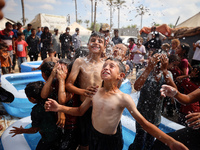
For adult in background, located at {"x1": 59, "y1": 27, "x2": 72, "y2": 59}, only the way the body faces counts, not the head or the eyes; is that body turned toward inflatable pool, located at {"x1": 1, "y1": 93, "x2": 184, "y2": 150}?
yes

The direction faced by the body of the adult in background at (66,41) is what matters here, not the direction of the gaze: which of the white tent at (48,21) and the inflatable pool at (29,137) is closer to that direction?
the inflatable pool

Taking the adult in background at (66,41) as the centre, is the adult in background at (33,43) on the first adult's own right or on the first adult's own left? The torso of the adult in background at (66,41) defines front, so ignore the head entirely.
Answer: on the first adult's own right

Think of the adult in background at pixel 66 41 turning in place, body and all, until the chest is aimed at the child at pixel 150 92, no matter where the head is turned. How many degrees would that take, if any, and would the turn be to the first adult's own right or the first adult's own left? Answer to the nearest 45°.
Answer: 0° — they already face them

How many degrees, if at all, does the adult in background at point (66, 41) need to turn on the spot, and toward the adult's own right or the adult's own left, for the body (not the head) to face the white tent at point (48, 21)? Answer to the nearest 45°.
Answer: approximately 180°

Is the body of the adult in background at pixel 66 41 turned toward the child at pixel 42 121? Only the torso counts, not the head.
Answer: yes

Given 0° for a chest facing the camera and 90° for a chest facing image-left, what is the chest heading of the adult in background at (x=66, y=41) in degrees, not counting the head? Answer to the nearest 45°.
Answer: approximately 0°

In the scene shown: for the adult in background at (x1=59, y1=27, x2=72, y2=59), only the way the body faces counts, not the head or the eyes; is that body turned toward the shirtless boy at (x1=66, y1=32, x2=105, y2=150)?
yes
